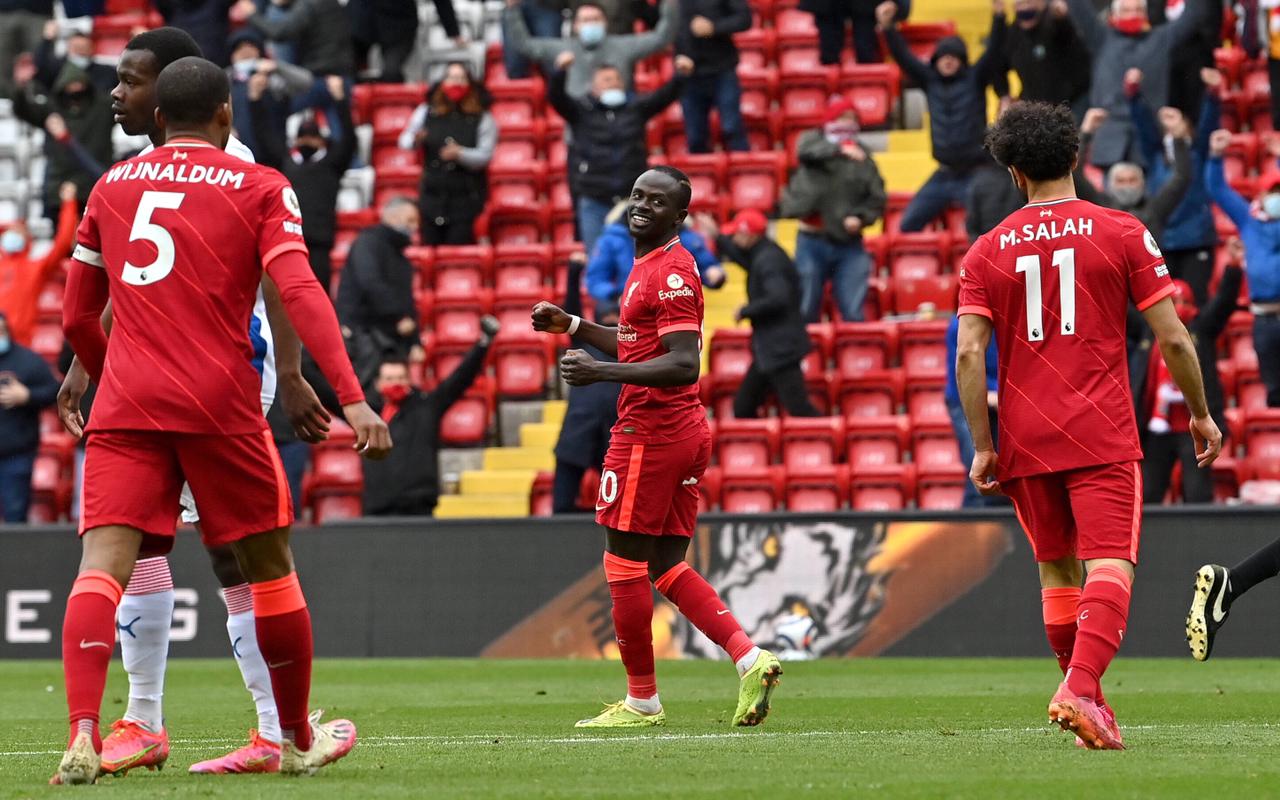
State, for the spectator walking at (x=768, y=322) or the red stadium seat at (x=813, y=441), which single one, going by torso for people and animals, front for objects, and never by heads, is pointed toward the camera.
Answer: the red stadium seat

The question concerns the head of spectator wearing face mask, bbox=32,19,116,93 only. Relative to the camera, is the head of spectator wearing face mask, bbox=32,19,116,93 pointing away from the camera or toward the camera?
toward the camera

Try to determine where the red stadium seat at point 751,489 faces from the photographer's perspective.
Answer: facing the viewer

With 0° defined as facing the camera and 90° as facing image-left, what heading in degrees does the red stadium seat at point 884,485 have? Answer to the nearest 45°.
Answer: approximately 0°

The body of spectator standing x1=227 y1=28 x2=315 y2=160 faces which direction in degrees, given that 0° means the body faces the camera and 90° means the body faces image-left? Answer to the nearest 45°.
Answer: approximately 45°

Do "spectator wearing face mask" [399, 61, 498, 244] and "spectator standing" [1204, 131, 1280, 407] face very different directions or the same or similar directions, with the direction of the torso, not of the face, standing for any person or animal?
same or similar directions

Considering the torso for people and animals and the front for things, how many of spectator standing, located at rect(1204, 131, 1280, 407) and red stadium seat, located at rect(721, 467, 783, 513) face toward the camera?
2

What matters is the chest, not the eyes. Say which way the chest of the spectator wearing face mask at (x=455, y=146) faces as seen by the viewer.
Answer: toward the camera

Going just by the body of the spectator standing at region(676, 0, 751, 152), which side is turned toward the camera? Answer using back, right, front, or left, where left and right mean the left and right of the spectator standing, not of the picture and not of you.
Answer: front

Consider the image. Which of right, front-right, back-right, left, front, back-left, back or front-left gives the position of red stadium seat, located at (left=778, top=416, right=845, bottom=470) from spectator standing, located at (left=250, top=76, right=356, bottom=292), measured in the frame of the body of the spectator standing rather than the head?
front-left

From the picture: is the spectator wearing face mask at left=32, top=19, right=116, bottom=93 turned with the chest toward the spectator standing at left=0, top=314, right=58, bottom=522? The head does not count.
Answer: yes

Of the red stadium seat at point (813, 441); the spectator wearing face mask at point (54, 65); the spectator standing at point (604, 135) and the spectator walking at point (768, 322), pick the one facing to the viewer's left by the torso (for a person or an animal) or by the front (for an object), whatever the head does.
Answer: the spectator walking at point (768, 322)

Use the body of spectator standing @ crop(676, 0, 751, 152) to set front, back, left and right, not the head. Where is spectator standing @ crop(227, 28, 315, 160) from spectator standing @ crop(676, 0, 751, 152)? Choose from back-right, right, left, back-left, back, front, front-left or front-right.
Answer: right

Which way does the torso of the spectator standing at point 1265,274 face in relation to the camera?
toward the camera

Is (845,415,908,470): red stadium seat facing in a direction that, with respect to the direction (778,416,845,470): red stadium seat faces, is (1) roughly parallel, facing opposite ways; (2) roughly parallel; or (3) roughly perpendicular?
roughly parallel

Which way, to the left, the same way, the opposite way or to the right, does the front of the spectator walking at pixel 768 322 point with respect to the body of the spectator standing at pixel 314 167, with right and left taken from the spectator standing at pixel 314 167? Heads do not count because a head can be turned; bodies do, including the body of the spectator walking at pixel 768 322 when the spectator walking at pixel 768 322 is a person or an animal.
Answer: to the right

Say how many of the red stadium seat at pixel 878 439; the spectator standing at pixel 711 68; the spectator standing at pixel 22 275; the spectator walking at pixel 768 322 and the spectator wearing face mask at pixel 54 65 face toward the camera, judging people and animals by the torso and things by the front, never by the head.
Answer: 4

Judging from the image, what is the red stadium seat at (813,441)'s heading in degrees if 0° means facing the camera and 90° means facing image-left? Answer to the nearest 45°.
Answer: approximately 0°
